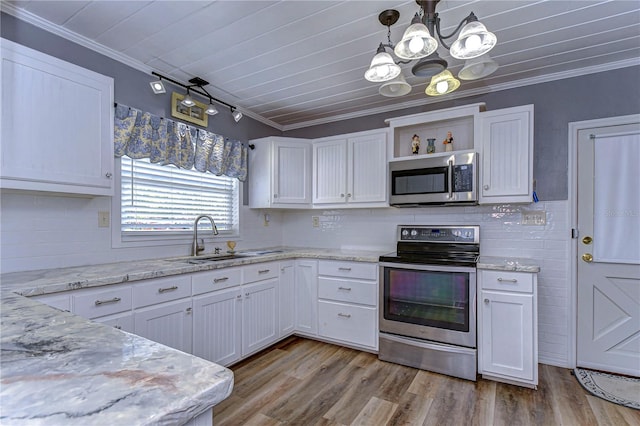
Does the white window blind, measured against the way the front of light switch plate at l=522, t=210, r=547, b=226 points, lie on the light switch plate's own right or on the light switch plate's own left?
on the light switch plate's own right

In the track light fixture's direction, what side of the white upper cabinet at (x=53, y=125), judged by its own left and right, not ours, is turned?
left

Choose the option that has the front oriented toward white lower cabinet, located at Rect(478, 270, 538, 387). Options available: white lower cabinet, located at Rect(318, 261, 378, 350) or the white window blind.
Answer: the white window blind

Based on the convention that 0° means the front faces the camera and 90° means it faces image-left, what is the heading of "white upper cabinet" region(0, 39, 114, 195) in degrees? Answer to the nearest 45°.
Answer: approximately 315°

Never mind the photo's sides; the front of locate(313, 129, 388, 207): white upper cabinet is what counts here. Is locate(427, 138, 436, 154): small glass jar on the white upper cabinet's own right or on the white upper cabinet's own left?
on the white upper cabinet's own left

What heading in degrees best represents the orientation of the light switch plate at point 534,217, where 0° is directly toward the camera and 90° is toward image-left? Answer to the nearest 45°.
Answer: approximately 0°

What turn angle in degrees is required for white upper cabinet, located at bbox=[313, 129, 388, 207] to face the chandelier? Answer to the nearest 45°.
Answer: approximately 45° to its left

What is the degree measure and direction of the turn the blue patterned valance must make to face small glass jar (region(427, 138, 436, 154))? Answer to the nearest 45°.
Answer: approximately 45° to its left

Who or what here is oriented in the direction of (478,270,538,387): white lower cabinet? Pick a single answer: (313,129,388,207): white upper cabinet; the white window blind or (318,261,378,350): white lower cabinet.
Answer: the white window blind
